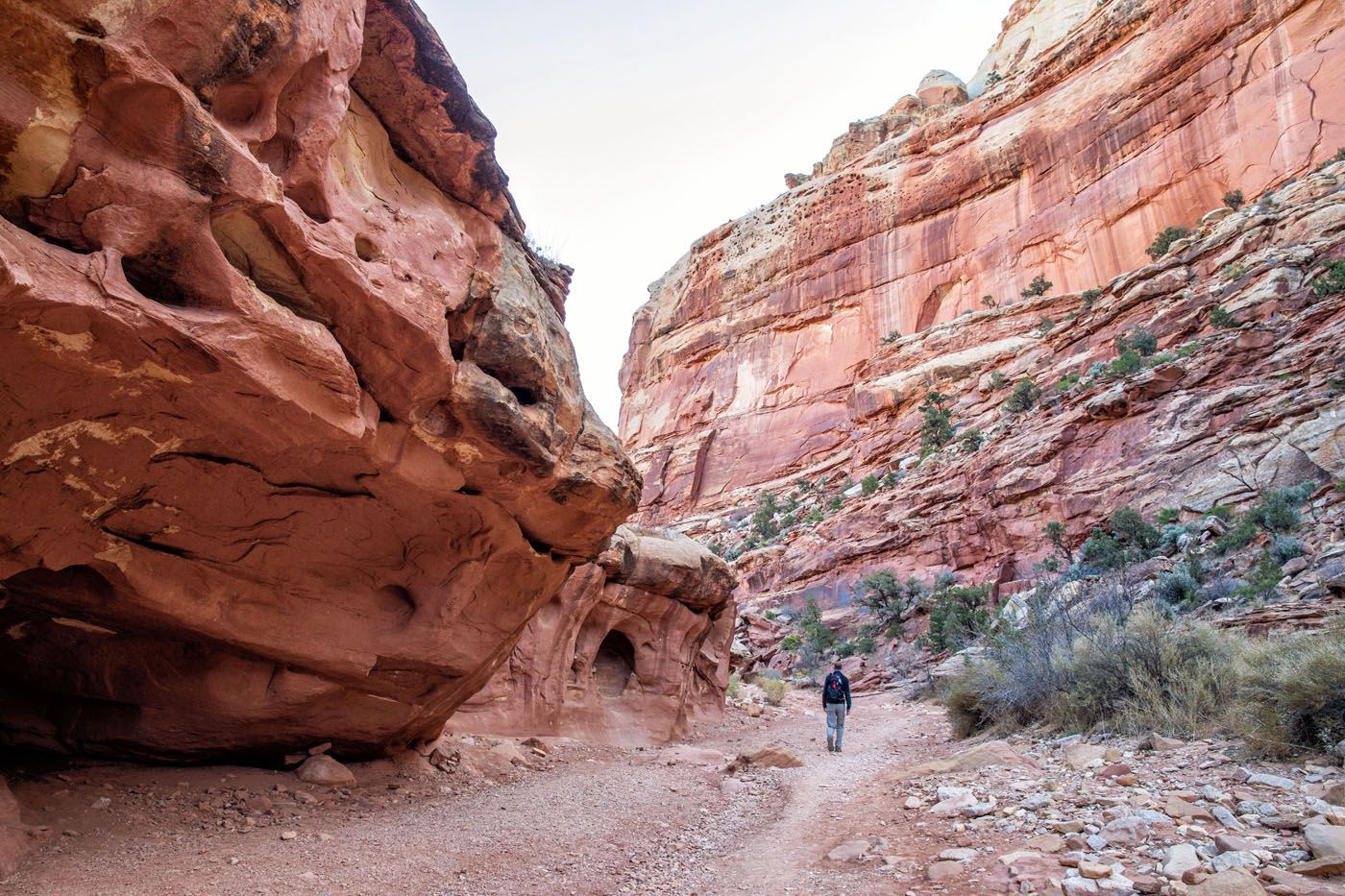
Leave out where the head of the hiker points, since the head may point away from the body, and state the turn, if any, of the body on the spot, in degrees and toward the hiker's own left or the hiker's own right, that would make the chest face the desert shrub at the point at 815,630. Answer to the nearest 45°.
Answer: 0° — they already face it

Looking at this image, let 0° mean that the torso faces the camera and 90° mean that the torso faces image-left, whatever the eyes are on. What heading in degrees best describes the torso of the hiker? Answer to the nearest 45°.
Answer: approximately 180°

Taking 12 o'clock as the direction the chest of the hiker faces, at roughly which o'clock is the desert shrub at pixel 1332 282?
The desert shrub is roughly at 2 o'clock from the hiker.

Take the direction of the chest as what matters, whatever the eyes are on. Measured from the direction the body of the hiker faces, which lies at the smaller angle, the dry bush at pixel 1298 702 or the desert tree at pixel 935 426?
the desert tree

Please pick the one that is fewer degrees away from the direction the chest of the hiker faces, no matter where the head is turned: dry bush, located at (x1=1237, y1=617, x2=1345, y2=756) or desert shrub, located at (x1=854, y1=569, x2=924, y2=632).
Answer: the desert shrub

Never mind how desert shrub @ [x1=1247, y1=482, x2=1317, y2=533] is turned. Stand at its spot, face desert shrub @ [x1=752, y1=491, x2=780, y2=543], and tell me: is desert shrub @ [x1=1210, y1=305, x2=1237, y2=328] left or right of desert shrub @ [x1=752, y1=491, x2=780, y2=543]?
right

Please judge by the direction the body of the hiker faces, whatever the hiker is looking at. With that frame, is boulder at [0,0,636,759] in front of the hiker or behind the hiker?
behind

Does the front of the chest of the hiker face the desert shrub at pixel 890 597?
yes

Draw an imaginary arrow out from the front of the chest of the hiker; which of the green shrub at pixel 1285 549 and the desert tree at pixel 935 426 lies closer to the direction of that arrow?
the desert tree
